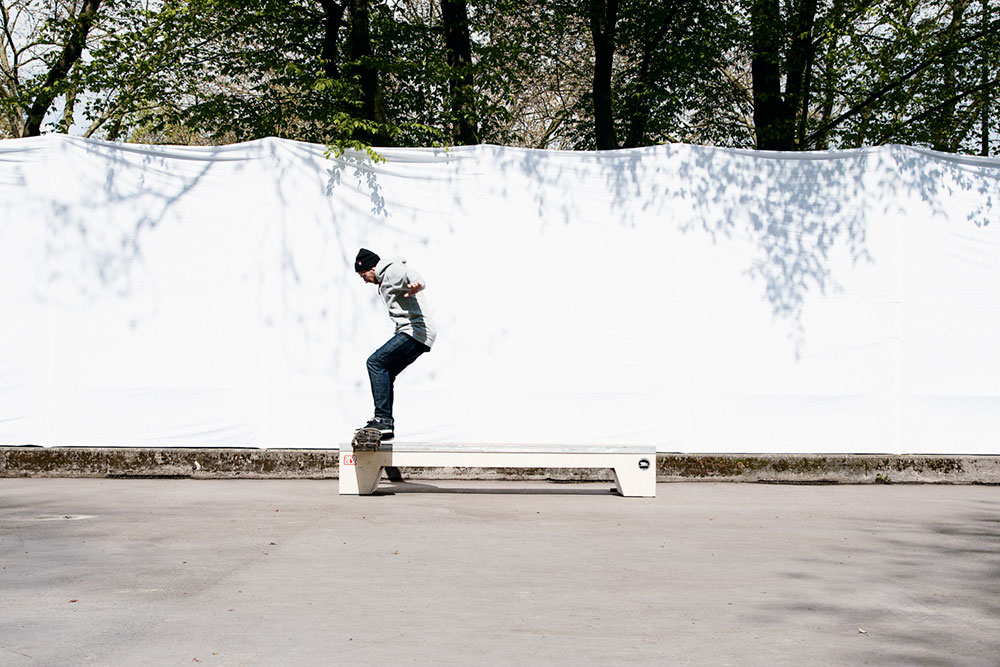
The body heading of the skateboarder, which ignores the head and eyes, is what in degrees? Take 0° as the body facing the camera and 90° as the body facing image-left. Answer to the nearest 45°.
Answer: approximately 90°

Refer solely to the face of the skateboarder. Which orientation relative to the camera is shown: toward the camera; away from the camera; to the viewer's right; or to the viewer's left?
to the viewer's left
